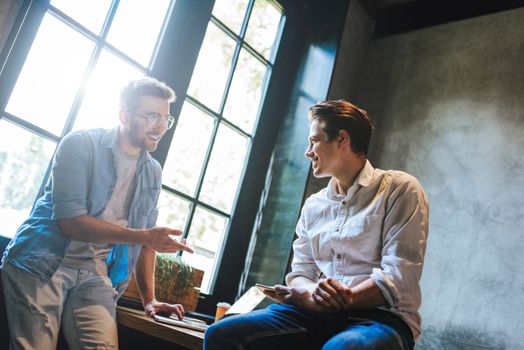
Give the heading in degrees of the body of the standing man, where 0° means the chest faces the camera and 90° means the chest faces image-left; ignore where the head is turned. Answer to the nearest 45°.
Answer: approximately 315°

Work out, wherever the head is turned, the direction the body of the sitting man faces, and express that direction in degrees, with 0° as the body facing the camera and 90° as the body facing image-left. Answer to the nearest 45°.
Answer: approximately 45°

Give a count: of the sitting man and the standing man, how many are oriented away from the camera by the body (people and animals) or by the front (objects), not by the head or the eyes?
0

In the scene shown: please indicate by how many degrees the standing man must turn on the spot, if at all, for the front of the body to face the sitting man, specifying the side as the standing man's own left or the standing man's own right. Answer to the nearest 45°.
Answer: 0° — they already face them

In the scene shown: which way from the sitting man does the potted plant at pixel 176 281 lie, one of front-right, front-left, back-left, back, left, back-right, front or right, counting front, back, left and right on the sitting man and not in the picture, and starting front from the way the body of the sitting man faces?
right

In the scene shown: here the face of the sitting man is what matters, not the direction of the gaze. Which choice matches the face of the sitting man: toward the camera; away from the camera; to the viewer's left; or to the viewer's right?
to the viewer's left

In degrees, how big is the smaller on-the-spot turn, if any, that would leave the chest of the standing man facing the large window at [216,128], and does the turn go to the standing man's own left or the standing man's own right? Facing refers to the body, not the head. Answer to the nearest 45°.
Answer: approximately 90° to the standing man's own left
